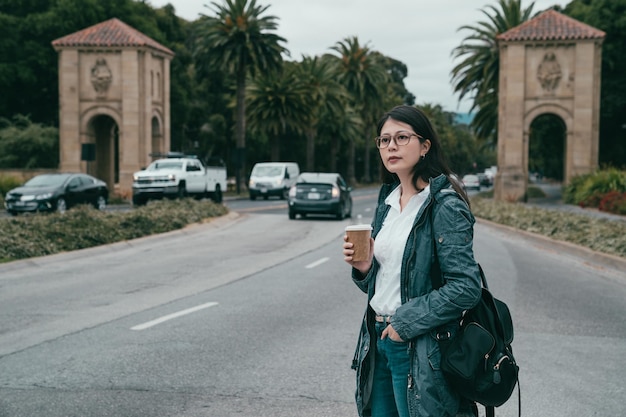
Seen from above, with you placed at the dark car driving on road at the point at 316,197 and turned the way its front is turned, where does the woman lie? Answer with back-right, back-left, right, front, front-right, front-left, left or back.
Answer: back

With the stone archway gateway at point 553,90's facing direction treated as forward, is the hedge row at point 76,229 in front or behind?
in front

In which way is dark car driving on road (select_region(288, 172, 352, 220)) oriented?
away from the camera

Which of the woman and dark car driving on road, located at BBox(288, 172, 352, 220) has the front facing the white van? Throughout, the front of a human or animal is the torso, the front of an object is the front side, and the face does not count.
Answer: the dark car driving on road

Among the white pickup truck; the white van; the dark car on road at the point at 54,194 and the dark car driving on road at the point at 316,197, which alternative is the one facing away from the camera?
the dark car driving on road at the point at 316,197

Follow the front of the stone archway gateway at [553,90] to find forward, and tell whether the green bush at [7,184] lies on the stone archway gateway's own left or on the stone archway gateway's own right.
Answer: on the stone archway gateway's own right

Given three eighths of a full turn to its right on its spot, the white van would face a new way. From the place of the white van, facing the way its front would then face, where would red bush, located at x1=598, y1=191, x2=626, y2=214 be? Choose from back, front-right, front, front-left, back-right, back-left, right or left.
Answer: back-right

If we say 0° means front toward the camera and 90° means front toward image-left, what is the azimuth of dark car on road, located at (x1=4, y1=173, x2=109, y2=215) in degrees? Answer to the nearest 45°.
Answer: approximately 45°

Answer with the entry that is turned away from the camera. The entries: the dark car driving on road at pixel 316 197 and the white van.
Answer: the dark car driving on road

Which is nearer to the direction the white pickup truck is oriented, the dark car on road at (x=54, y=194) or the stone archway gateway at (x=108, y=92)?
the dark car on road

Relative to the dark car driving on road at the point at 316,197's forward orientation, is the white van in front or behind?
in front

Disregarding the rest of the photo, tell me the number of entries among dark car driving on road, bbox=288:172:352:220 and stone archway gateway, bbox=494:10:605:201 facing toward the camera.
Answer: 1

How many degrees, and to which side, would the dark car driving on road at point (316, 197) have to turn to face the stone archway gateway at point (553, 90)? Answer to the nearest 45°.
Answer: approximately 45° to its right

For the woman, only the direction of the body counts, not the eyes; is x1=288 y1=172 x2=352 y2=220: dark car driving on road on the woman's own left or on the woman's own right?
on the woman's own right

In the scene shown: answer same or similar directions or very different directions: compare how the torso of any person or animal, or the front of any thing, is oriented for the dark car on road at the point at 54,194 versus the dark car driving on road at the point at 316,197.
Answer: very different directions

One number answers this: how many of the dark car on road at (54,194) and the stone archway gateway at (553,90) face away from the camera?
0
